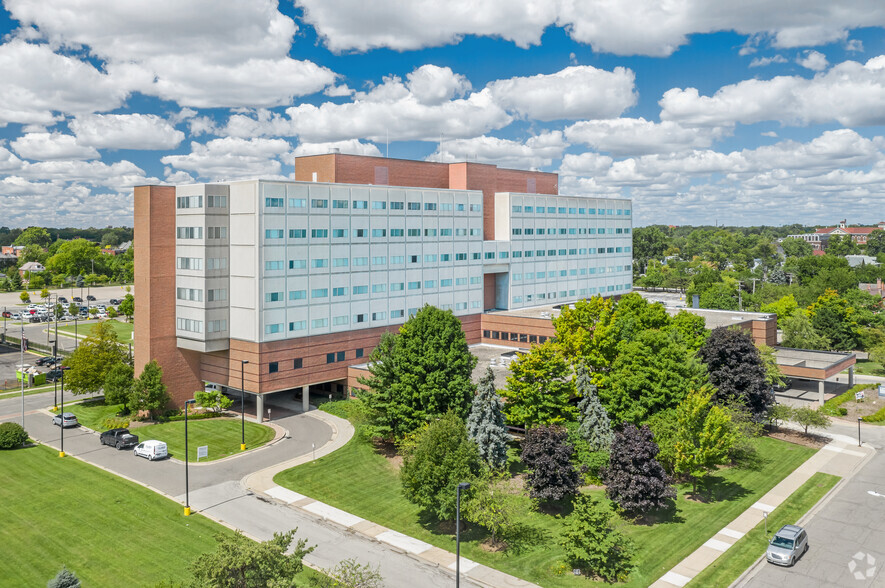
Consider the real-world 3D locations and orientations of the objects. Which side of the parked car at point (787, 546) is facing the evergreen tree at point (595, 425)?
right

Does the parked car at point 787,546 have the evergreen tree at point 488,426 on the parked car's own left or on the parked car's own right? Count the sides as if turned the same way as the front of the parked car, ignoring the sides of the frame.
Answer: on the parked car's own right

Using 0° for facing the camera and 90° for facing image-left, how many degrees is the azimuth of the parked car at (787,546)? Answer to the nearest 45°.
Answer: approximately 45°

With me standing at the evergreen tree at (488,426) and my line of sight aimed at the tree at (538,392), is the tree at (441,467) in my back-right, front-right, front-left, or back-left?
back-right

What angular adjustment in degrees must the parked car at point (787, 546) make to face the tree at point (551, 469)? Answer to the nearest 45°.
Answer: approximately 45° to its right

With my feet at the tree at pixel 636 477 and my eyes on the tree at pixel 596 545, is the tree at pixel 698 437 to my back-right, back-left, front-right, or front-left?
back-left

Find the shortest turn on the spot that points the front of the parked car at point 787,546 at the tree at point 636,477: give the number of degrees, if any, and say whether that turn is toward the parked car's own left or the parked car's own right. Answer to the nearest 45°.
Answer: approximately 45° to the parked car's own right

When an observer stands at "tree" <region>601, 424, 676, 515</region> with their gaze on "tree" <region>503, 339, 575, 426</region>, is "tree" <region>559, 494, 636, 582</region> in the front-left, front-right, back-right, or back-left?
back-left

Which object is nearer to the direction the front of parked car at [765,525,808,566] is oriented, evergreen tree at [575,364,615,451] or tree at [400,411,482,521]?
the tree

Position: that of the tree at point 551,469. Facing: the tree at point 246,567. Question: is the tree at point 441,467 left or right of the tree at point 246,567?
right
